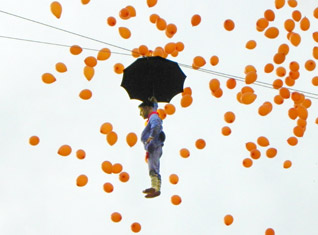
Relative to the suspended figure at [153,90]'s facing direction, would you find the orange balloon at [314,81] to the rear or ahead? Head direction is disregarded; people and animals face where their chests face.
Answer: to the rear

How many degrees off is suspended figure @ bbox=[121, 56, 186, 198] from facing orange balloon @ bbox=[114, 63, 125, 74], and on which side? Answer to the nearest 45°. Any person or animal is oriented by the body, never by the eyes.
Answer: approximately 45° to its right
